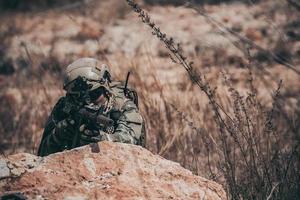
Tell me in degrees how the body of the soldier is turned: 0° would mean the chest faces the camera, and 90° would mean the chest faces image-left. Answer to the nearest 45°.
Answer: approximately 0°

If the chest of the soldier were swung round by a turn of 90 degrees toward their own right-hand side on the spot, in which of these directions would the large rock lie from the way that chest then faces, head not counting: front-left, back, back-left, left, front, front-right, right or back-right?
left
